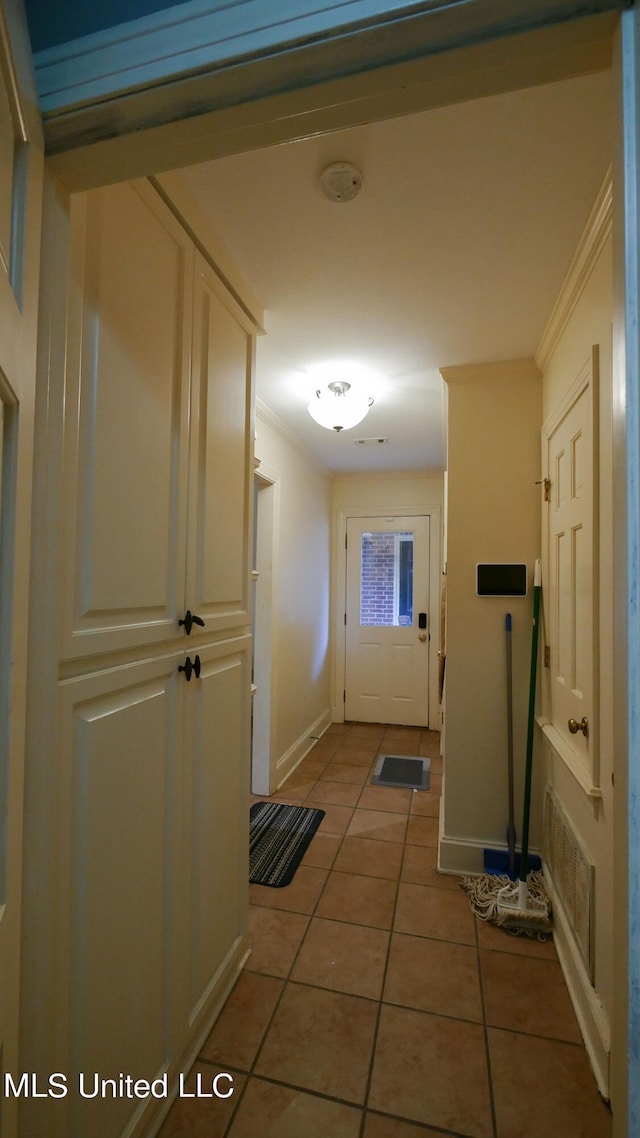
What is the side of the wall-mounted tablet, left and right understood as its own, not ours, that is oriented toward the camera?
front

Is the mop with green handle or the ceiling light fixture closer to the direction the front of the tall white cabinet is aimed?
the mop with green handle

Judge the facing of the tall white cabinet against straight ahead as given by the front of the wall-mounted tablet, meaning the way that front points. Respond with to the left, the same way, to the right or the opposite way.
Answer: to the left

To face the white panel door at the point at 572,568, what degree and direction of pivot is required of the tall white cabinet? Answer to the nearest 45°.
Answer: approximately 45° to its left

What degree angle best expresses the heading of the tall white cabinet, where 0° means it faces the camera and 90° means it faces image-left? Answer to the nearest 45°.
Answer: approximately 315°

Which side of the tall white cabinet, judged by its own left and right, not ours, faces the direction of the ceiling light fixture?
left

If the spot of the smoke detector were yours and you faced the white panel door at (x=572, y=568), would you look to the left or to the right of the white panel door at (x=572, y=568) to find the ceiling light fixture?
left

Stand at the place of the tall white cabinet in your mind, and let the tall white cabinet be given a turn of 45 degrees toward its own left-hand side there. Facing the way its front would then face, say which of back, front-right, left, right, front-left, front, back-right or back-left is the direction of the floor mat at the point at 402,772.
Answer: front-left

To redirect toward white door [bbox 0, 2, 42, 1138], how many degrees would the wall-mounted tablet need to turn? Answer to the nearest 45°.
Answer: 0° — it already faces it

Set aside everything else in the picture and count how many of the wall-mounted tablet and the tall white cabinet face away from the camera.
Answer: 0
